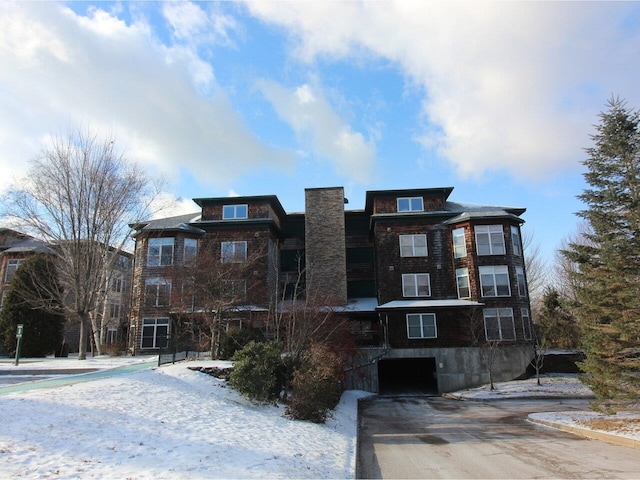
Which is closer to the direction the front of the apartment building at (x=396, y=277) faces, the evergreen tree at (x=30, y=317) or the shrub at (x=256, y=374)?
the shrub

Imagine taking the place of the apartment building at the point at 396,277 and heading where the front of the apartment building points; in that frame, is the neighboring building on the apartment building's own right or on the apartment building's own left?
on the apartment building's own right

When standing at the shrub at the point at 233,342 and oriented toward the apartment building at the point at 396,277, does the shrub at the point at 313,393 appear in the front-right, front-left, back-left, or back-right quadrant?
back-right

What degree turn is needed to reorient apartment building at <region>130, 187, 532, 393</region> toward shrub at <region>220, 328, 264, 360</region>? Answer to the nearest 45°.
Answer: approximately 45° to its right

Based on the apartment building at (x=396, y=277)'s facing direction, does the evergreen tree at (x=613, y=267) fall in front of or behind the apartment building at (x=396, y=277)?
in front

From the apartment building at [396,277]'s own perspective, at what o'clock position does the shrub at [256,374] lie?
The shrub is roughly at 1 o'clock from the apartment building.

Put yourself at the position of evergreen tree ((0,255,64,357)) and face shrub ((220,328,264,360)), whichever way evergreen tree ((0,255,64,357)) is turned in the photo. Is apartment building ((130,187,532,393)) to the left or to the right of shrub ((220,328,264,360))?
left

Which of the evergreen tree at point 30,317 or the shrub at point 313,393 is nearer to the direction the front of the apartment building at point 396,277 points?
the shrub

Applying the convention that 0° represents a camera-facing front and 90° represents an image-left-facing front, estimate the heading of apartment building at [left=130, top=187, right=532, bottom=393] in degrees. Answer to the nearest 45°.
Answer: approximately 0°

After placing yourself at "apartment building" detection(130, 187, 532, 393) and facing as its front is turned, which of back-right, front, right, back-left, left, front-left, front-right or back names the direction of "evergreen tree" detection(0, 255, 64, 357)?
right

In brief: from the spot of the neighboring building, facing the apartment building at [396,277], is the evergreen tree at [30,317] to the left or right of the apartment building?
right
